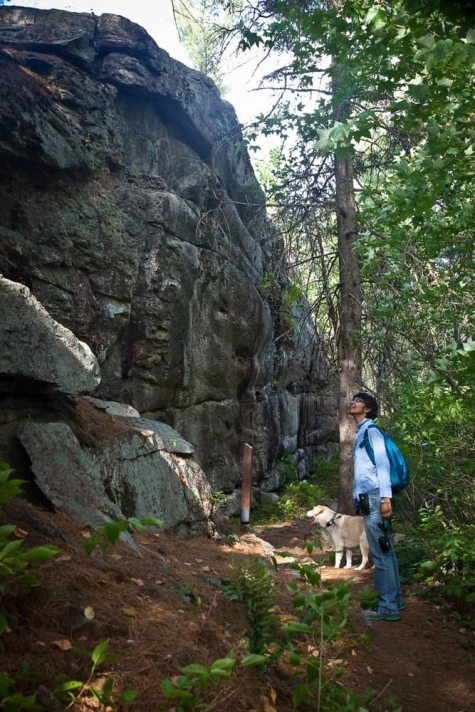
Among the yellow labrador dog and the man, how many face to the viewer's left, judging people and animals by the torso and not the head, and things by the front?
2

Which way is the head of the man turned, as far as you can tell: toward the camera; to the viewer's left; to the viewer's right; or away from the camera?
to the viewer's left

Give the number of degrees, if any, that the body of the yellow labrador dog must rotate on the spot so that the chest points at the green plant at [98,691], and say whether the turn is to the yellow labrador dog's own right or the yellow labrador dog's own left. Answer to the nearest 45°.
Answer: approximately 90° to the yellow labrador dog's own left

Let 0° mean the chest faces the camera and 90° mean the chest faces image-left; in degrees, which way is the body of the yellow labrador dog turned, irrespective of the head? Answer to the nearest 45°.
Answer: approximately 90°

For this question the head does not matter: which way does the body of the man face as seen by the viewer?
to the viewer's left

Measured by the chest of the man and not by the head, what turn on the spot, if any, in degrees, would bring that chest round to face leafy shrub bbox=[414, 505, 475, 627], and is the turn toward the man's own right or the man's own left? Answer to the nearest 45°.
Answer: approximately 135° to the man's own right
